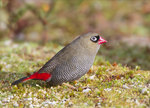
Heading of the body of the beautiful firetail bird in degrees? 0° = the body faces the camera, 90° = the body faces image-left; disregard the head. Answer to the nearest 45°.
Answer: approximately 270°
